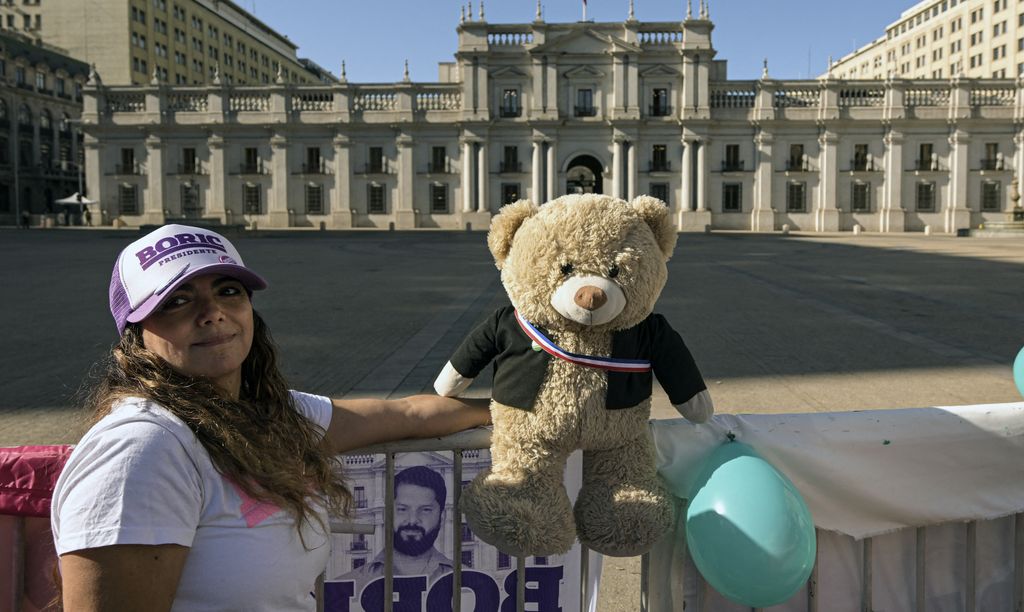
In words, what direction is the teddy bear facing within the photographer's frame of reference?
facing the viewer

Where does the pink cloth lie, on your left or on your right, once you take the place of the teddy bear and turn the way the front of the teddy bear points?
on your right

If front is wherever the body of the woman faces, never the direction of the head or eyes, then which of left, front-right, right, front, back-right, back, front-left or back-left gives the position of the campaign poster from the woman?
left

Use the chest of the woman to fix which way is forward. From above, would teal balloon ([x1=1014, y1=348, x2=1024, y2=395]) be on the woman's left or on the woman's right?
on the woman's left
